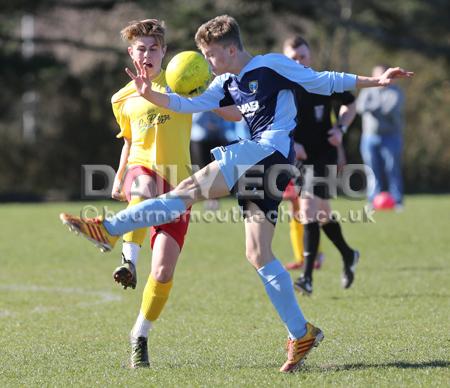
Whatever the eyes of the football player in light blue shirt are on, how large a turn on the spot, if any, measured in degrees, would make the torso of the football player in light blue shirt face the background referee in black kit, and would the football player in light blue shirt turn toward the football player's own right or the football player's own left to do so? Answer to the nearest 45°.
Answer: approximately 135° to the football player's own right

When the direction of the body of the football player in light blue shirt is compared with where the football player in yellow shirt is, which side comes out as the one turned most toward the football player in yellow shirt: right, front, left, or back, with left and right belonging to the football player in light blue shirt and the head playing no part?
right

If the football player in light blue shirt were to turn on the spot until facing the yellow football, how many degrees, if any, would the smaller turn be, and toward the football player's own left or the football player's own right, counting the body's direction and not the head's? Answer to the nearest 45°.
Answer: approximately 90° to the football player's own right

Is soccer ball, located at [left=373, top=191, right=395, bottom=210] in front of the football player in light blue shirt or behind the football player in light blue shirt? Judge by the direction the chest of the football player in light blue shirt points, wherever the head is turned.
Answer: behind

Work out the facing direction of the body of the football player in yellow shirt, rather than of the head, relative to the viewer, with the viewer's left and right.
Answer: facing the viewer

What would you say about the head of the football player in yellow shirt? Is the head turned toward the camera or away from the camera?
toward the camera
